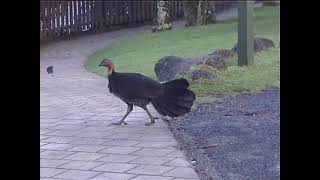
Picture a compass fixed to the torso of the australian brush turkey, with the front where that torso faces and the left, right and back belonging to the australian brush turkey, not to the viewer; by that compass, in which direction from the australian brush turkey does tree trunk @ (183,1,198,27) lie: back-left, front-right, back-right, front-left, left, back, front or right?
right

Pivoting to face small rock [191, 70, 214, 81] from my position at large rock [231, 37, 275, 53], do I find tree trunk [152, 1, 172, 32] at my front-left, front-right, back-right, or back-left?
back-right

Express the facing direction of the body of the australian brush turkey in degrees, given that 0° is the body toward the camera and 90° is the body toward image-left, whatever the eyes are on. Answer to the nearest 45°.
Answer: approximately 90°

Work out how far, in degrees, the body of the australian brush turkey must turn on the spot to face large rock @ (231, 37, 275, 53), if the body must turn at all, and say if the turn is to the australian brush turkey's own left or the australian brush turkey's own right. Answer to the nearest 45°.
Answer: approximately 90° to the australian brush turkey's own right

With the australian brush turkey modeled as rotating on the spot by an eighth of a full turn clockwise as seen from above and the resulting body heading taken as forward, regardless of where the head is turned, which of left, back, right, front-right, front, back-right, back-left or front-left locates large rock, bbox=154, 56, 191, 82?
front-right

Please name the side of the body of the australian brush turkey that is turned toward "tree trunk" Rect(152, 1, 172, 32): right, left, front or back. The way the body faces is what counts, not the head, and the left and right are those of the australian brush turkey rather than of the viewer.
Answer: right

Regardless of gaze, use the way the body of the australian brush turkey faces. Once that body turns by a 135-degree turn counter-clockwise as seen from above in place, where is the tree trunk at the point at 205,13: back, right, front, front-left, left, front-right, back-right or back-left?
back-left

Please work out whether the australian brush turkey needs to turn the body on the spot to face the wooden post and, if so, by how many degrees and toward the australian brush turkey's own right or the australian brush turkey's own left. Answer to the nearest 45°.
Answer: approximately 90° to the australian brush turkey's own right

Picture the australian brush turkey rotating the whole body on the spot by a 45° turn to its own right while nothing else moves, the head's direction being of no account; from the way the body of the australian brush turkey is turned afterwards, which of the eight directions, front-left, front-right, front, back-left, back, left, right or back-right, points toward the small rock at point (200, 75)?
front-right
